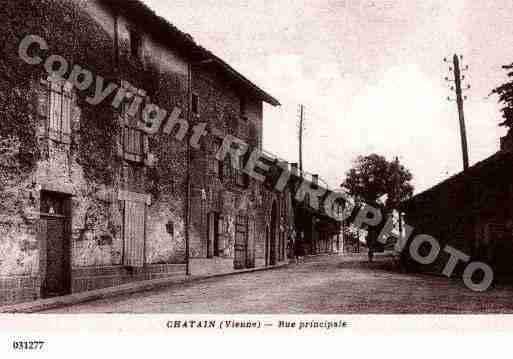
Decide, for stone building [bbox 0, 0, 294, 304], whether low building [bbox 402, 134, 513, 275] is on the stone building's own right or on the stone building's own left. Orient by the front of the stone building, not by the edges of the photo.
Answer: on the stone building's own left

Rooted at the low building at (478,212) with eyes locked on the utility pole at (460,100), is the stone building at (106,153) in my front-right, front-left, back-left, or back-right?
back-left

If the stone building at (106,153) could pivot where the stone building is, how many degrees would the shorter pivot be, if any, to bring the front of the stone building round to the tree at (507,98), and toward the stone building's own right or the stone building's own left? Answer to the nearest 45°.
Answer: approximately 45° to the stone building's own left

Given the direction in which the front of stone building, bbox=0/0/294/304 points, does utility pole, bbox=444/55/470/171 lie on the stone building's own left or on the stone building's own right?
on the stone building's own left

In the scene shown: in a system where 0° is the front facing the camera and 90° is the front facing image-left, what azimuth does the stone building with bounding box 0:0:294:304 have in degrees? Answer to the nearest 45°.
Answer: approximately 315°
